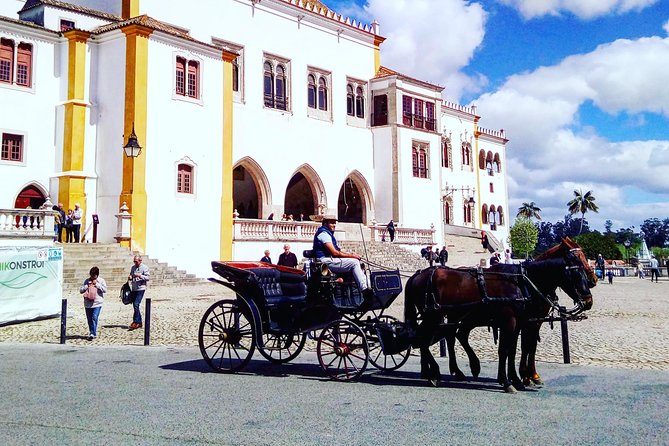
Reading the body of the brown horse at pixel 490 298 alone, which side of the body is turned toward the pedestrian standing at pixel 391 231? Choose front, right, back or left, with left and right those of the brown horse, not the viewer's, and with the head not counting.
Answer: left

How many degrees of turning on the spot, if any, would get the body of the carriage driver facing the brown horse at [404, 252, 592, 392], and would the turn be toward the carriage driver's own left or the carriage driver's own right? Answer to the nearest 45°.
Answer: approximately 45° to the carriage driver's own right

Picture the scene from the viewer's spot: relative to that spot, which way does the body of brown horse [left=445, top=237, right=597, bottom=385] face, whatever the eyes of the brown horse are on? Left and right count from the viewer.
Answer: facing to the right of the viewer

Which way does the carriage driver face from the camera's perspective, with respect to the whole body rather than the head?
to the viewer's right

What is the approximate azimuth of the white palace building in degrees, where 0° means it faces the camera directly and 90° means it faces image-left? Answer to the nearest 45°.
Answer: approximately 315°

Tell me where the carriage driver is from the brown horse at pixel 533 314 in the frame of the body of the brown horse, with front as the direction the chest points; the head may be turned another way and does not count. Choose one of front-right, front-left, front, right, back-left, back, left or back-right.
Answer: back

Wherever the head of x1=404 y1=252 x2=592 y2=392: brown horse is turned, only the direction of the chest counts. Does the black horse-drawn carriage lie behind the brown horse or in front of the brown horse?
behind

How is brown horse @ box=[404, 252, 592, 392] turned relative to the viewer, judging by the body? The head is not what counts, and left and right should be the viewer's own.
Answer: facing to the right of the viewer

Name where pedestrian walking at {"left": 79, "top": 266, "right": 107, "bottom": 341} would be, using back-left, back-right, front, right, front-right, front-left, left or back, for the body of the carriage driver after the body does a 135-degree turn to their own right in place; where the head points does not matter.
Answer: right

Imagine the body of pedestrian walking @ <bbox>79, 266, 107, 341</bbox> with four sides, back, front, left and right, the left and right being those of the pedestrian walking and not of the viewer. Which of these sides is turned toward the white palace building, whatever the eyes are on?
back

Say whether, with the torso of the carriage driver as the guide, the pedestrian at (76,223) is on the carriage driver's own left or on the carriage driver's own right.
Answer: on the carriage driver's own left

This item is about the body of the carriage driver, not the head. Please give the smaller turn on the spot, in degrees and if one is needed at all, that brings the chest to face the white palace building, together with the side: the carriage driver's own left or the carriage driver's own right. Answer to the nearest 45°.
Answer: approximately 90° to the carriage driver's own left
